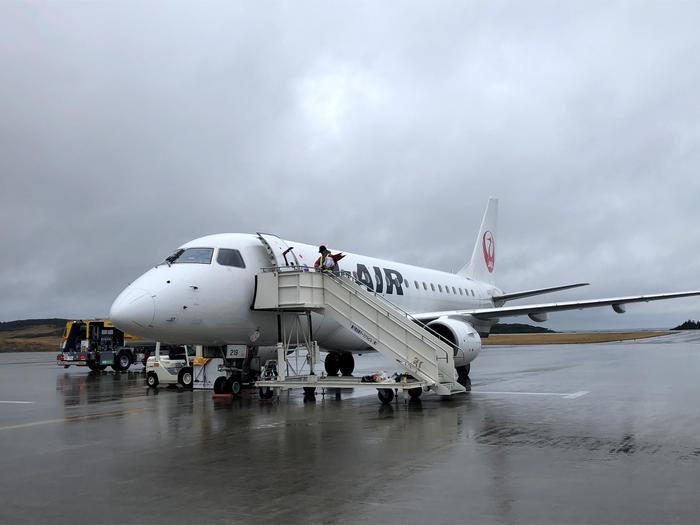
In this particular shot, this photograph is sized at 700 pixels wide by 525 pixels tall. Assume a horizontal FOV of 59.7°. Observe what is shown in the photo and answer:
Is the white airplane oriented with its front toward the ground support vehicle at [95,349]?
no

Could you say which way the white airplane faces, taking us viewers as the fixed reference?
facing the viewer and to the left of the viewer
